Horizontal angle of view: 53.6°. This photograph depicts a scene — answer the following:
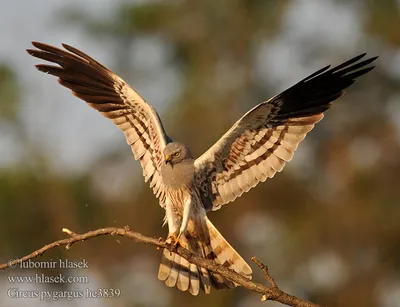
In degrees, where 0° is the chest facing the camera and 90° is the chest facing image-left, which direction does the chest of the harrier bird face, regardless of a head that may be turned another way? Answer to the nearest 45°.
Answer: approximately 45°
